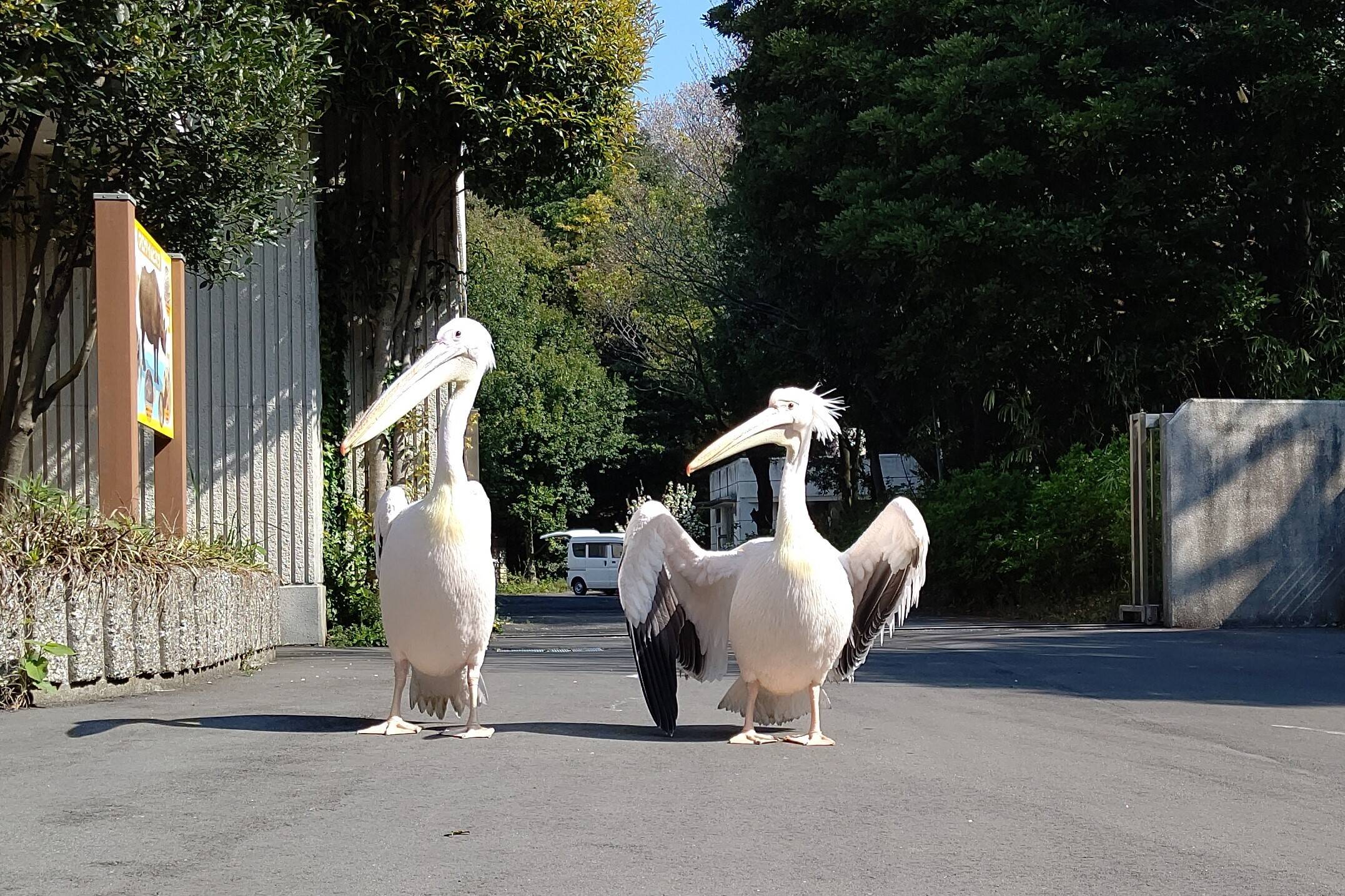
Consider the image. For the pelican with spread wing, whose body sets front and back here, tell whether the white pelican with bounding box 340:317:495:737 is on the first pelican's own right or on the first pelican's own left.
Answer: on the first pelican's own right

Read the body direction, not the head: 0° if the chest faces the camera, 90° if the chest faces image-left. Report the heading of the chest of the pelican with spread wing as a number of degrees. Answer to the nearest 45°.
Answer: approximately 0°

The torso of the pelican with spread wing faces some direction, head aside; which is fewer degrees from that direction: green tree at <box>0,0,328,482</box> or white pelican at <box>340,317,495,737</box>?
the white pelican

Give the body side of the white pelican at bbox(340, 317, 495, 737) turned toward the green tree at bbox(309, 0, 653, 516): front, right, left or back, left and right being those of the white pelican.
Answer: back

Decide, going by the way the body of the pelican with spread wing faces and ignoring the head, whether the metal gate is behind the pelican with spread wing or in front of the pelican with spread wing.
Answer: behind

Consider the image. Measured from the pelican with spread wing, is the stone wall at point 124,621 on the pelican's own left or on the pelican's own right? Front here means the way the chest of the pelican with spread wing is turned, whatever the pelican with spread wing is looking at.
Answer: on the pelican's own right

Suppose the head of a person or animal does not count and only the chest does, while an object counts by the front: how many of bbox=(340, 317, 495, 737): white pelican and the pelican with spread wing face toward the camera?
2

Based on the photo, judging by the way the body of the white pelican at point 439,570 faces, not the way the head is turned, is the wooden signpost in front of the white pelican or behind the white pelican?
behind

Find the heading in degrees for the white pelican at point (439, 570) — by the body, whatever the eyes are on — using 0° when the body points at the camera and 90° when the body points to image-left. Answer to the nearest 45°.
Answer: approximately 0°

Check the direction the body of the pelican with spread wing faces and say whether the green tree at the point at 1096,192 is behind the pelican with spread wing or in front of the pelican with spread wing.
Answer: behind
